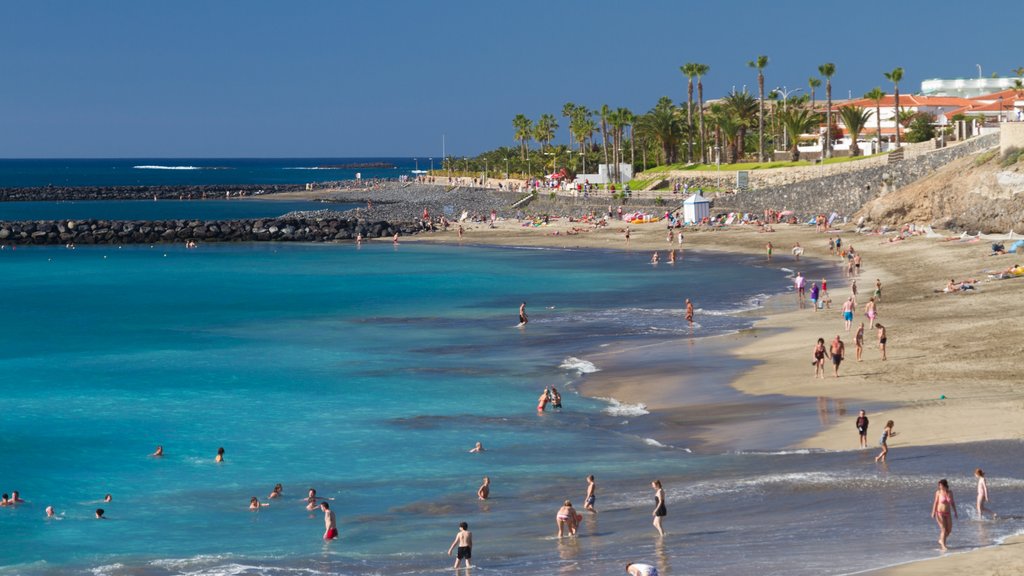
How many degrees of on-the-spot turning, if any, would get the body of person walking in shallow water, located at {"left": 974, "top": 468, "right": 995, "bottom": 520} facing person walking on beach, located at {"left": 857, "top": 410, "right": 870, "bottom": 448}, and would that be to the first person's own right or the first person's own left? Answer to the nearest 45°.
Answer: approximately 45° to the first person's own right

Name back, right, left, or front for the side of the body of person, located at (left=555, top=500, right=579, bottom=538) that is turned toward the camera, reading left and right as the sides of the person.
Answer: back

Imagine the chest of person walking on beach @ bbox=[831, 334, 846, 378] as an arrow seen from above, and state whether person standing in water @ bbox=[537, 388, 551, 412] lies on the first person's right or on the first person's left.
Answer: on the first person's right

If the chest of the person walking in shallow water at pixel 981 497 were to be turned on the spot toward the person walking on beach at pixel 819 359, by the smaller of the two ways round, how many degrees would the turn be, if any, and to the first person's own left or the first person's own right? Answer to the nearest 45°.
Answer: approximately 90° to the first person's own right
